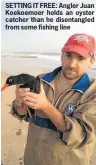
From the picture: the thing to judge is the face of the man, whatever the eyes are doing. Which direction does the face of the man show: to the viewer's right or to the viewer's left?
to the viewer's left

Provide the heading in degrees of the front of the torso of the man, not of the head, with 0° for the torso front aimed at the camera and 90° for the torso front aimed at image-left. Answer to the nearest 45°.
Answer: approximately 45°
